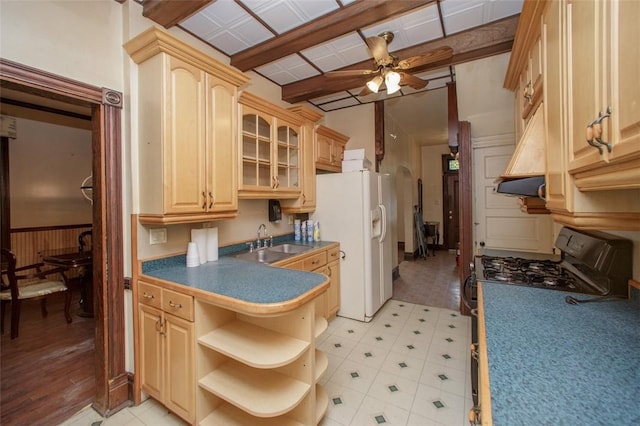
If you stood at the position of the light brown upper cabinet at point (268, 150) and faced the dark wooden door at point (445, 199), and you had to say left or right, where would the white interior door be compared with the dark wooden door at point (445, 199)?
right

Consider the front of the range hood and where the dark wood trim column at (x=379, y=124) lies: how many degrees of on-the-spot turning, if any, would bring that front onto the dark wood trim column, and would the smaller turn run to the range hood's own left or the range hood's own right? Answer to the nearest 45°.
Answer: approximately 45° to the range hood's own right

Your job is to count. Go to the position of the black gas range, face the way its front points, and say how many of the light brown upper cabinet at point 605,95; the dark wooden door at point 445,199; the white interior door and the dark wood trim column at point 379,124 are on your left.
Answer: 1

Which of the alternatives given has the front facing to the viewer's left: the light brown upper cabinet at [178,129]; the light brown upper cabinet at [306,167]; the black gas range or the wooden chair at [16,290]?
the black gas range

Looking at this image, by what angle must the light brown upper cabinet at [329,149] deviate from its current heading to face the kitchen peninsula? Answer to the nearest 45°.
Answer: approximately 45° to its right

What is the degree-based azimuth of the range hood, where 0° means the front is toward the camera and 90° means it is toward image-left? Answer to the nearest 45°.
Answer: approximately 90°

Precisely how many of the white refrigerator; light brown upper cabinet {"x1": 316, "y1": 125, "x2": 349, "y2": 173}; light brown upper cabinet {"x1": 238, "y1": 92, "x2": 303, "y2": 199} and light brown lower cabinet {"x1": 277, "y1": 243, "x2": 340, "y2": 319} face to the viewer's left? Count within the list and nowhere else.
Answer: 0

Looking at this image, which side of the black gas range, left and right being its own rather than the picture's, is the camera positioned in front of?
left

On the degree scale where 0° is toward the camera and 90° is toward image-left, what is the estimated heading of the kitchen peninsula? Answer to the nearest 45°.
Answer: approximately 45°

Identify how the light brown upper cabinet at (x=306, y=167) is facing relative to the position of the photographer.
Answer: facing the viewer and to the right of the viewer

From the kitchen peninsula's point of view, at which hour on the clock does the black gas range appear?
The black gas range is roughly at 8 o'clock from the kitchen peninsula.

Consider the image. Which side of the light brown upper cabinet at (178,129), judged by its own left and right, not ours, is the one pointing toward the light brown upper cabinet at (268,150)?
left

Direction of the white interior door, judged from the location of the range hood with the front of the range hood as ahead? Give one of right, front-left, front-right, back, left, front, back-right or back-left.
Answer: right

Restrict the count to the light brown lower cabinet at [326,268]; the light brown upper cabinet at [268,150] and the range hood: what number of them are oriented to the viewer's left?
1
